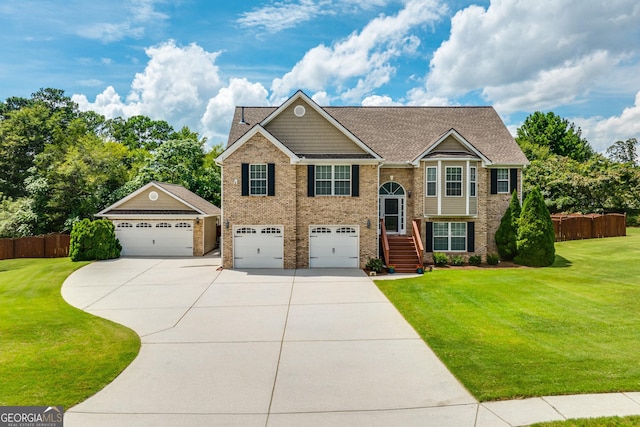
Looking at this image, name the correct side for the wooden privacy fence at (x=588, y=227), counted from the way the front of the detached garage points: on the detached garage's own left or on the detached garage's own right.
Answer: on the detached garage's own left

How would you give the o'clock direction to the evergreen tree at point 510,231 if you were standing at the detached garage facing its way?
The evergreen tree is roughly at 10 o'clock from the detached garage.

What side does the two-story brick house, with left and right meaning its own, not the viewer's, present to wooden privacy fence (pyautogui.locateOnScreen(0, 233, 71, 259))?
right

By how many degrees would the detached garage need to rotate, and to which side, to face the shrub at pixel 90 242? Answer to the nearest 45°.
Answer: approximately 90° to its right

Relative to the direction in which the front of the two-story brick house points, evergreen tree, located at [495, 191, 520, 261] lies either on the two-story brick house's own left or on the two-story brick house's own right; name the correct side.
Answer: on the two-story brick house's own left

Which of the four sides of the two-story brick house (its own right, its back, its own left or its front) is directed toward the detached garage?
right

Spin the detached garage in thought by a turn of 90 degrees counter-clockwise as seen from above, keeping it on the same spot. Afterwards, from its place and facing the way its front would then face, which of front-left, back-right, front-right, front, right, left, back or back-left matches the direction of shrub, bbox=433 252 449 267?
front-right

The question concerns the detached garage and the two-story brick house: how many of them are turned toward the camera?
2

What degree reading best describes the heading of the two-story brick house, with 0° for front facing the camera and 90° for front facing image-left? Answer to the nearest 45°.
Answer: approximately 0°

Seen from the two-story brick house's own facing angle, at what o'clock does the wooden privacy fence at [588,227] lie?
The wooden privacy fence is roughly at 8 o'clock from the two-story brick house.

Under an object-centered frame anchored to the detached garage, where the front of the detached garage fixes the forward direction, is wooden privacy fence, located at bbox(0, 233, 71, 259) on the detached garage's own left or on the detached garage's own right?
on the detached garage's own right

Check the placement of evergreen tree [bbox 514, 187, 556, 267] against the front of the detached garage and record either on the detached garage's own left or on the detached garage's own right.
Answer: on the detached garage's own left
